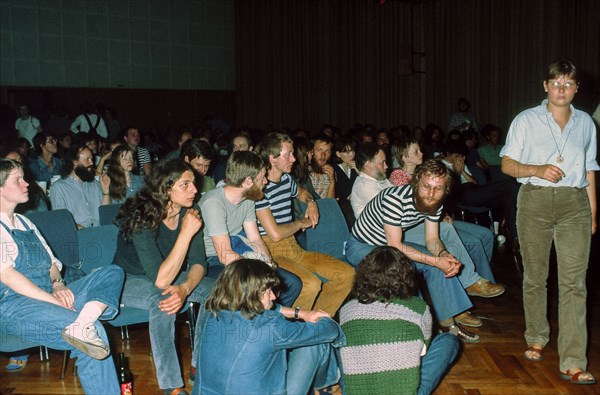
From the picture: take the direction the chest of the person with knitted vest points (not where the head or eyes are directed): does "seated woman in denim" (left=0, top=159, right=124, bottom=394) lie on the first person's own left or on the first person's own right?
on the first person's own left

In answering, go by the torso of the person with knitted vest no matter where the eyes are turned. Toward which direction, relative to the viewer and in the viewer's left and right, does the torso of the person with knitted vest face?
facing away from the viewer and to the right of the viewer

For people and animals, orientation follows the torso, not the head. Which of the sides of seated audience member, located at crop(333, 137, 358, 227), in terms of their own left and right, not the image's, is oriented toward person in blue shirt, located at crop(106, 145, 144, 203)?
right

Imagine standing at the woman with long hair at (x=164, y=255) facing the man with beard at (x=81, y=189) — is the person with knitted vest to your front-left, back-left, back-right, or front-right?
back-right

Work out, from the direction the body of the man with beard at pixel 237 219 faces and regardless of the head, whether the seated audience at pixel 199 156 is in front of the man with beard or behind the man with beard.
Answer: behind

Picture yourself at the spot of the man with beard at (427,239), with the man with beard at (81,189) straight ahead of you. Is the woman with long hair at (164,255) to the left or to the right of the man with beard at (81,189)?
left

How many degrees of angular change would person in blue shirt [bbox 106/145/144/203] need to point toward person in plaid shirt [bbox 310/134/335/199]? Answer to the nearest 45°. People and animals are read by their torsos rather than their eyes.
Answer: approximately 45° to their left
